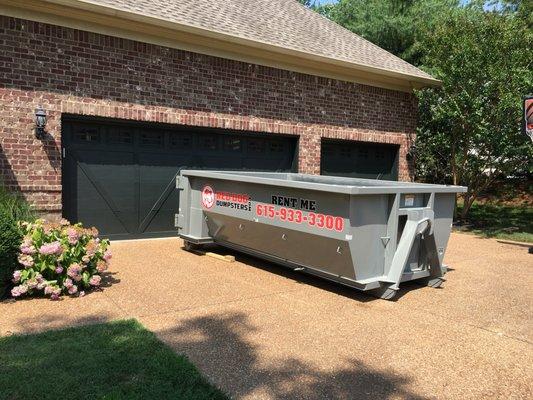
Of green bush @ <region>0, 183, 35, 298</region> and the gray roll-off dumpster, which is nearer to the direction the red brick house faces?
the gray roll-off dumpster

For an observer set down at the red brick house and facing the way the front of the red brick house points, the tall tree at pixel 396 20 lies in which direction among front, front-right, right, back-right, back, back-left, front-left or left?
left

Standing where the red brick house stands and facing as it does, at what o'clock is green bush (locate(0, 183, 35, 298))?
The green bush is roughly at 2 o'clock from the red brick house.

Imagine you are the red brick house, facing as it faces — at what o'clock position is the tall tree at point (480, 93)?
The tall tree is roughly at 10 o'clock from the red brick house.

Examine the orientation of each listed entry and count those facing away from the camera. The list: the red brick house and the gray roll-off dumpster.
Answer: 0

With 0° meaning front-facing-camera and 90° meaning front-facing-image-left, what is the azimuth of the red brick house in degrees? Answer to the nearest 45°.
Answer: approximately 315°
